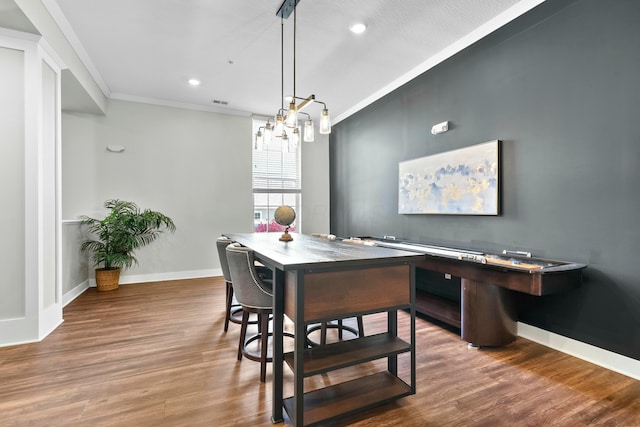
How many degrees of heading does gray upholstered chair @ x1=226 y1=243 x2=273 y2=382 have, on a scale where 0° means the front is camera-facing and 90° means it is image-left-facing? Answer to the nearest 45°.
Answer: approximately 225°

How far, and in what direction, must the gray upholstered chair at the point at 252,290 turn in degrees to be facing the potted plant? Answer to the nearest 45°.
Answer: approximately 90° to its left

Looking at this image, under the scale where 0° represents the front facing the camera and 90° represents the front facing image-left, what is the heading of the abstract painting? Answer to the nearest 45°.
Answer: approximately 45°

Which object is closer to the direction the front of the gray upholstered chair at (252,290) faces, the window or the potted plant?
the window

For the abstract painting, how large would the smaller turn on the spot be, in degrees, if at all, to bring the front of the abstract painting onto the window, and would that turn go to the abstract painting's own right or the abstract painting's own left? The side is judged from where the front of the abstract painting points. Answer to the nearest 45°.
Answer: approximately 90° to the abstract painting's own right
